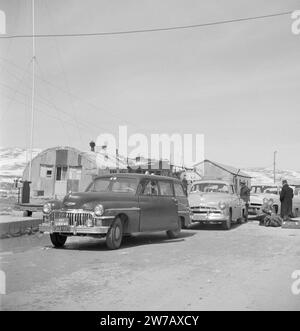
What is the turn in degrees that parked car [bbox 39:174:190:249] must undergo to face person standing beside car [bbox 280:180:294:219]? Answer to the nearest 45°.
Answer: approximately 180°

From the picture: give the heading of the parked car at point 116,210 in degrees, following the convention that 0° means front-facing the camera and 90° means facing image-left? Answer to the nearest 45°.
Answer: approximately 45°

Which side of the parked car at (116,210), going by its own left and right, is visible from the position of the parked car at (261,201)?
back

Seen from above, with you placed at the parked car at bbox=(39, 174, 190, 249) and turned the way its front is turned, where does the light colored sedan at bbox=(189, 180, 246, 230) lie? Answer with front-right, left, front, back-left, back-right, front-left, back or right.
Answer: back

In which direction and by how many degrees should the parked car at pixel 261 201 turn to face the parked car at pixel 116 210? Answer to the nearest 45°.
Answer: approximately 45° to its left
